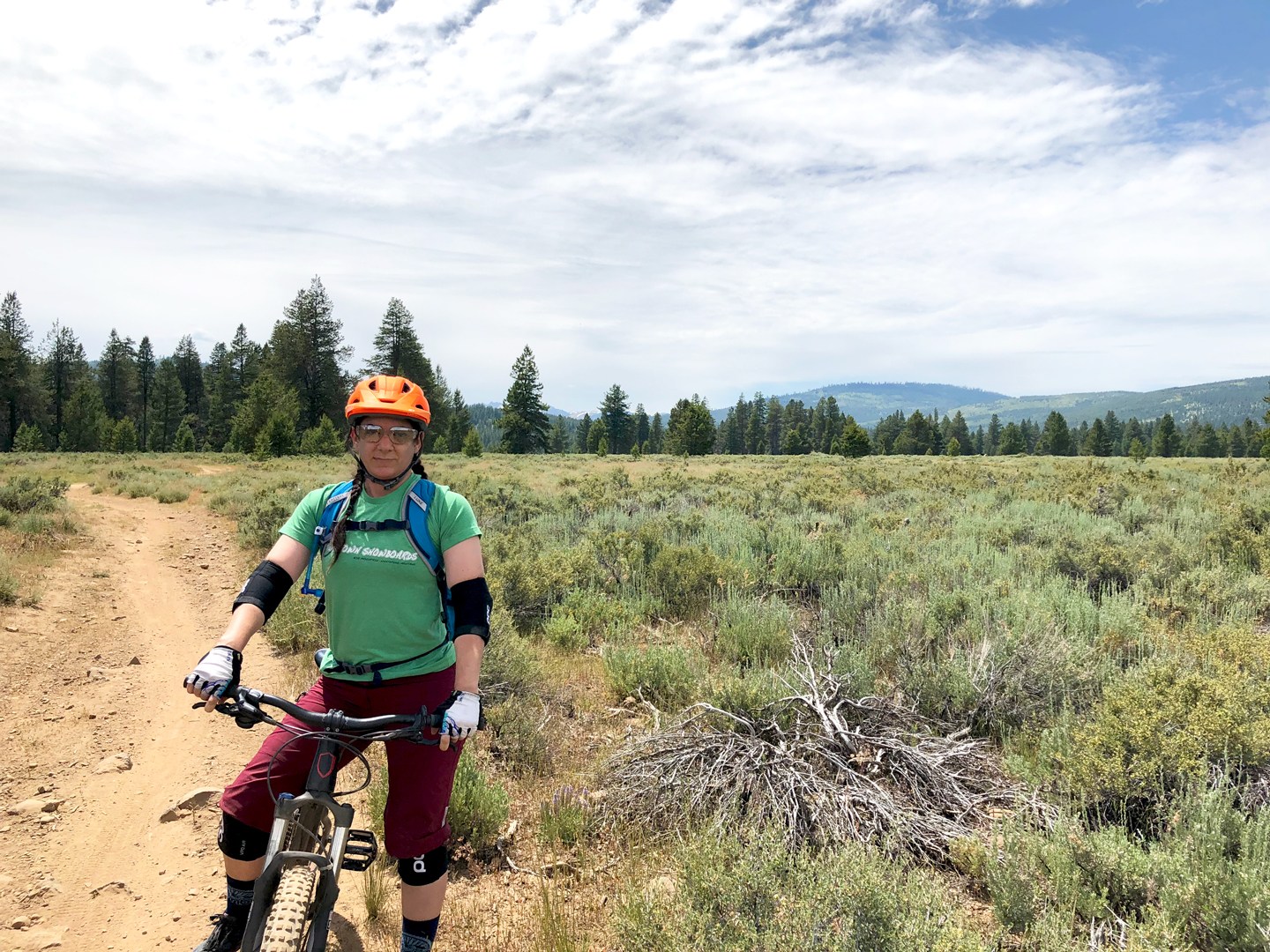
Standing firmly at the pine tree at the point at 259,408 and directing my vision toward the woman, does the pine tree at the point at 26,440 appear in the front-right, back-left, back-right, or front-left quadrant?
back-right

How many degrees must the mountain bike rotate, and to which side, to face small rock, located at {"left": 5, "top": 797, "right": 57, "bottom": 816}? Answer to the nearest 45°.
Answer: approximately 135° to its right

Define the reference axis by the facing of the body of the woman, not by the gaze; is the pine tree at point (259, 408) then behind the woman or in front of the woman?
behind

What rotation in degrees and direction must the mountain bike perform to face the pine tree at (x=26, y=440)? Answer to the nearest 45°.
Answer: approximately 180°

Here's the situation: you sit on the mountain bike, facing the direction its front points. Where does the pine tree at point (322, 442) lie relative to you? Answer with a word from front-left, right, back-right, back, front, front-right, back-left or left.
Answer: back

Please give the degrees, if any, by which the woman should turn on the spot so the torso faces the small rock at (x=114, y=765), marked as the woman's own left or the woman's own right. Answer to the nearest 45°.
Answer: approximately 135° to the woman's own right

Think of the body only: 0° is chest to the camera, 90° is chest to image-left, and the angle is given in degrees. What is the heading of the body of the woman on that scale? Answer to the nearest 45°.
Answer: approximately 0°

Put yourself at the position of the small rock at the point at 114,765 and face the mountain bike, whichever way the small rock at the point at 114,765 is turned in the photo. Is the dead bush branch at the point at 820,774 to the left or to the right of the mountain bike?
left
